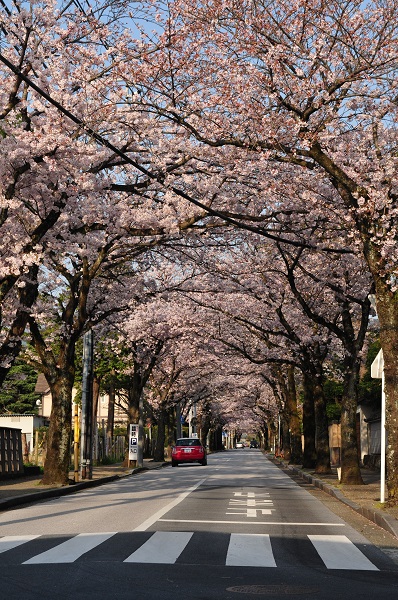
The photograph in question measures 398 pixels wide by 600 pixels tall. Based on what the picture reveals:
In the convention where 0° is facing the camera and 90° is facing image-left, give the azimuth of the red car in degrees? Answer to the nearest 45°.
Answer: approximately 180°

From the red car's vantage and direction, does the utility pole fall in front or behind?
behind

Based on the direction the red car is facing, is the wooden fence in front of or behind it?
behind
